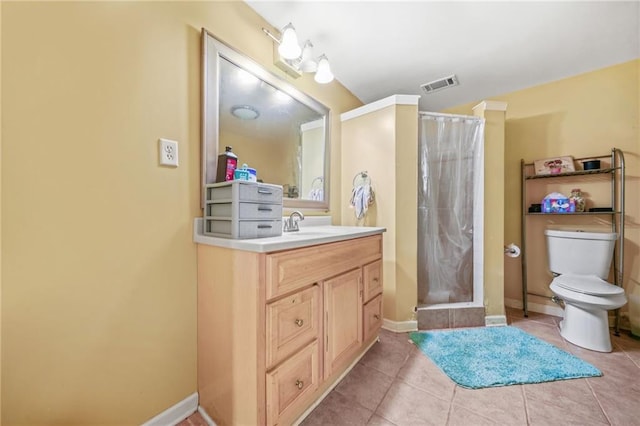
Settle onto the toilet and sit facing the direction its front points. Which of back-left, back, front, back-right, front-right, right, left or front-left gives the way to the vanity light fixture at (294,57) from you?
right

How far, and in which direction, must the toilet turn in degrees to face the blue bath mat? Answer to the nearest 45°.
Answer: approximately 90° to its right

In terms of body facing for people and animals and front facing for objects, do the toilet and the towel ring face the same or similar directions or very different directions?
same or similar directions

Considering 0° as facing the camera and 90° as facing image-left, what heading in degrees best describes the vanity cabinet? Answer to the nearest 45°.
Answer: approximately 315°

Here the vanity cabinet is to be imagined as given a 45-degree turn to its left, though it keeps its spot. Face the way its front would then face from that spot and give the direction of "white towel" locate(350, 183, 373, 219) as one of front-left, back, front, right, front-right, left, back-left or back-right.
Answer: front-left

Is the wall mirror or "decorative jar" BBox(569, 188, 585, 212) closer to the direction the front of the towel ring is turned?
the wall mirror

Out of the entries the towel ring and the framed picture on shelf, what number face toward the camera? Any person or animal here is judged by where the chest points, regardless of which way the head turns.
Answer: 2

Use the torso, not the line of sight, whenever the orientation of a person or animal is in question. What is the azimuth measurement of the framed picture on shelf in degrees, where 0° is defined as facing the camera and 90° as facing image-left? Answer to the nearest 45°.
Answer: approximately 0°

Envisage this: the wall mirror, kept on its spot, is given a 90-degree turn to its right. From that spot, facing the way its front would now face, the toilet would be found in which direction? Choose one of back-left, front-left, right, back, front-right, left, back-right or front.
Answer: back-left

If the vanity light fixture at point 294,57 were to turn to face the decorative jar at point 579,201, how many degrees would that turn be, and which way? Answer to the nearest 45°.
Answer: approximately 45° to its left

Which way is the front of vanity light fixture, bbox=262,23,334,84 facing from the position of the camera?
facing the viewer and to the right of the viewer

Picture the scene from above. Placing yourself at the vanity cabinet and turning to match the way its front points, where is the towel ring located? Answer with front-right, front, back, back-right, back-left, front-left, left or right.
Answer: left

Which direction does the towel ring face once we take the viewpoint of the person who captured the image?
facing the viewer
